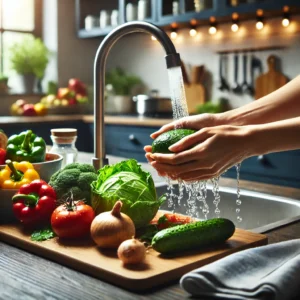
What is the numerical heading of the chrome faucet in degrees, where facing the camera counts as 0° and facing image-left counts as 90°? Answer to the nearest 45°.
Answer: approximately 270°

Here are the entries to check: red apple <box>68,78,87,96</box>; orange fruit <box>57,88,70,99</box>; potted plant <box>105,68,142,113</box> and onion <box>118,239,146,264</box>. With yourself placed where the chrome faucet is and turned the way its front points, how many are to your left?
3

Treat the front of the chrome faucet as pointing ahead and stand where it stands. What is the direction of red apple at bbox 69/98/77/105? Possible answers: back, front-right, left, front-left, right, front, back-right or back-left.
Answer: left

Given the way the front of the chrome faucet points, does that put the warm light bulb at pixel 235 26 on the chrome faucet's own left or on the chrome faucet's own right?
on the chrome faucet's own left

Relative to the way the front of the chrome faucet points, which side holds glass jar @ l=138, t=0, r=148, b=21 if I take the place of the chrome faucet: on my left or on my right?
on my left

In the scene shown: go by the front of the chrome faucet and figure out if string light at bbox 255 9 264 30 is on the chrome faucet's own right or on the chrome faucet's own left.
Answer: on the chrome faucet's own left

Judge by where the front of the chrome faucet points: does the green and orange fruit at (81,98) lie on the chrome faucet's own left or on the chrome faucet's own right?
on the chrome faucet's own left

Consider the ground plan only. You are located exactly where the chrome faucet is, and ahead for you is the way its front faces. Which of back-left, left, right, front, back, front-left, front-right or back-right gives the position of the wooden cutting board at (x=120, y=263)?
right

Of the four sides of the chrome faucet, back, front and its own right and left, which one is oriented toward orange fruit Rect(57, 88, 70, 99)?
left

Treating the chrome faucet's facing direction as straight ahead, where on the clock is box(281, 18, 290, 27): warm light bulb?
The warm light bulb is roughly at 10 o'clock from the chrome faucet.
